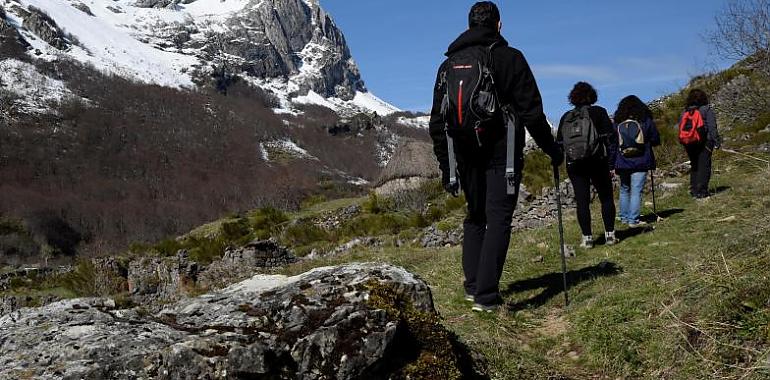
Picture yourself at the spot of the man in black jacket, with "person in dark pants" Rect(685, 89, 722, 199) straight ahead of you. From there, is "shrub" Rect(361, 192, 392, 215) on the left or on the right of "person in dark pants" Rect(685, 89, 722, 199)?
left

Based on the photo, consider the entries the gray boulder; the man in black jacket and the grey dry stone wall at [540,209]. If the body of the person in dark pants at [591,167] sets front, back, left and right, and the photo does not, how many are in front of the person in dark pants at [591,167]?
1

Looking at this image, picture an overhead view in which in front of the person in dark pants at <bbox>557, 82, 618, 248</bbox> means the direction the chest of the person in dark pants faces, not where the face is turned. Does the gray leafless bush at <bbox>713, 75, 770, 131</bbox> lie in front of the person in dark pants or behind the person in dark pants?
in front

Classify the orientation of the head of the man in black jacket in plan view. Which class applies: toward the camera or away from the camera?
away from the camera

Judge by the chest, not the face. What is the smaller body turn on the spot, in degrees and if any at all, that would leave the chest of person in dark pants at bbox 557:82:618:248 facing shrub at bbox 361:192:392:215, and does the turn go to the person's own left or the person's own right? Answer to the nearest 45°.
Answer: approximately 45° to the person's own left

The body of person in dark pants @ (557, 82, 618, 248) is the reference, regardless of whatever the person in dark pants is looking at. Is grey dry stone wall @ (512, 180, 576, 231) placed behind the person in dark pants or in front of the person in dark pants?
in front

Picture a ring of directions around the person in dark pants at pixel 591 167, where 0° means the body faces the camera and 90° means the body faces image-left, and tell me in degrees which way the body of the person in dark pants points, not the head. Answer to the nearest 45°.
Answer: approximately 180°

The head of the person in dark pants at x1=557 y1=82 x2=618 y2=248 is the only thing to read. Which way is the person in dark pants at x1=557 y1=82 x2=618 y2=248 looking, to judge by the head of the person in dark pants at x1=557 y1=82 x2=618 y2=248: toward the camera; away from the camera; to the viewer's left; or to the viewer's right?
away from the camera

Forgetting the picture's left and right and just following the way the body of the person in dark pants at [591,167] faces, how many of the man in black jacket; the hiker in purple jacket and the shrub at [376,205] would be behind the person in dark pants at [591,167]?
1

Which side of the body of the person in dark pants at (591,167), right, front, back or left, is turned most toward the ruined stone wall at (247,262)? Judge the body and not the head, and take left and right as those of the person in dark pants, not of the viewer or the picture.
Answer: left

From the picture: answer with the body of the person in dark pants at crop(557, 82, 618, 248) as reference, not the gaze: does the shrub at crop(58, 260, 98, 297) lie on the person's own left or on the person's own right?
on the person's own left

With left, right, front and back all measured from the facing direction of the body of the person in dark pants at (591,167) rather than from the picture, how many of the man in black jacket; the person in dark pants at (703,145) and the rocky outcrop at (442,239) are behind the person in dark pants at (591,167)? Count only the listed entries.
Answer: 1

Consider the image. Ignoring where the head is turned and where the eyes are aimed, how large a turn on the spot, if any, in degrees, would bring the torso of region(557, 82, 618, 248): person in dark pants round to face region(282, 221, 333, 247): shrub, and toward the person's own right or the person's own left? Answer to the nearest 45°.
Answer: approximately 45° to the person's own left

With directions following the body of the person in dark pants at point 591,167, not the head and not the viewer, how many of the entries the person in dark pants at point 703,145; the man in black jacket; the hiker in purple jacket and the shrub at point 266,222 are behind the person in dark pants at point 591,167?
1

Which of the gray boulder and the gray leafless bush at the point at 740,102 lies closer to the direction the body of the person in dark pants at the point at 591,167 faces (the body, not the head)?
the gray leafless bush

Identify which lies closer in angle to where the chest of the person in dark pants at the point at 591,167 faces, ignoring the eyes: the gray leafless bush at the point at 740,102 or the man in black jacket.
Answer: the gray leafless bush

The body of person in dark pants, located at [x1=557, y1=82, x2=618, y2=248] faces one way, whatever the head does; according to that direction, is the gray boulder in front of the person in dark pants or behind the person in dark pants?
behind
